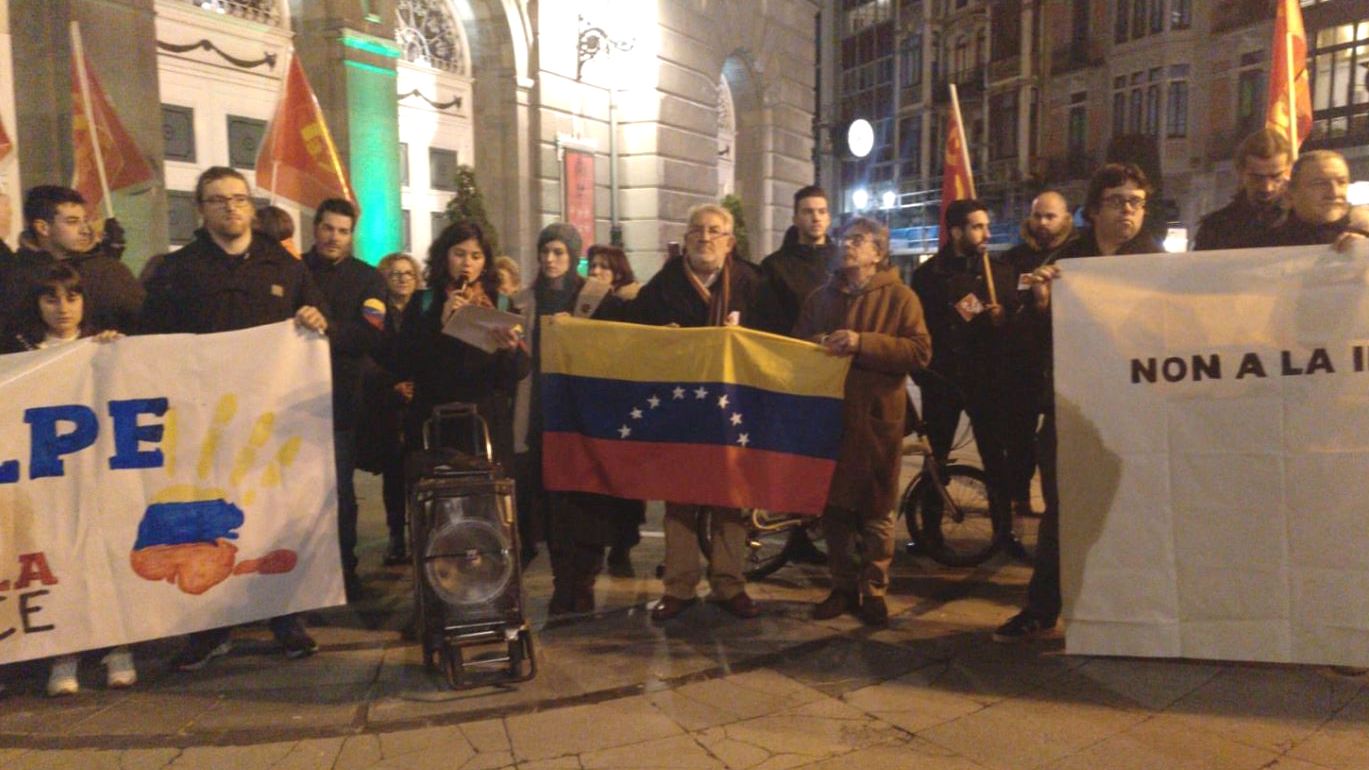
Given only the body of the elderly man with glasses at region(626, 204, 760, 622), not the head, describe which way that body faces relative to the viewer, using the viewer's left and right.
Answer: facing the viewer

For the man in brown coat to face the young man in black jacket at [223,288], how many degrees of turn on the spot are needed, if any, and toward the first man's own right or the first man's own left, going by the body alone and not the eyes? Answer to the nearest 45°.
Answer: approximately 45° to the first man's own right

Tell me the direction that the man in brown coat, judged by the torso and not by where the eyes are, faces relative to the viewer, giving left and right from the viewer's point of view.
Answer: facing the viewer and to the left of the viewer

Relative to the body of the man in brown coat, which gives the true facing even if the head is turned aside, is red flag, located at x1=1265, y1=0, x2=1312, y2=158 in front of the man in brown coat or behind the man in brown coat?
behind

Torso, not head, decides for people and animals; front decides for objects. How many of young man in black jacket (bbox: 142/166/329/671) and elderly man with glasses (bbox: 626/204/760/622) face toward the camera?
2

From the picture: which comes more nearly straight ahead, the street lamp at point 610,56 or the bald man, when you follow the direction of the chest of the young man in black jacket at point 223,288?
the bald man

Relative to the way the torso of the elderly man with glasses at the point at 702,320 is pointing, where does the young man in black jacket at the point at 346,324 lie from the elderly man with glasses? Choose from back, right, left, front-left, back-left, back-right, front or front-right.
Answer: right

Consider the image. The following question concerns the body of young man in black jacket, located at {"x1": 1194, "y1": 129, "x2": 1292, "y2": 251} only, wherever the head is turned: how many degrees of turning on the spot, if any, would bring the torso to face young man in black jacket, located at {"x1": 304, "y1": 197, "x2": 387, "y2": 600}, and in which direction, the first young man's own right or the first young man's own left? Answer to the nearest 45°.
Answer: approximately 90° to the first young man's own right

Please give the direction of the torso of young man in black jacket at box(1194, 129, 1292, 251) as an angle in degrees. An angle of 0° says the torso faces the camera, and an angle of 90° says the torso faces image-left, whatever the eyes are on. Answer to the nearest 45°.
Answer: approximately 315°

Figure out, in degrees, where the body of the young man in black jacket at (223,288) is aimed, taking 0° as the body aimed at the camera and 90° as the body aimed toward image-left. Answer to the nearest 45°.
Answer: approximately 0°
